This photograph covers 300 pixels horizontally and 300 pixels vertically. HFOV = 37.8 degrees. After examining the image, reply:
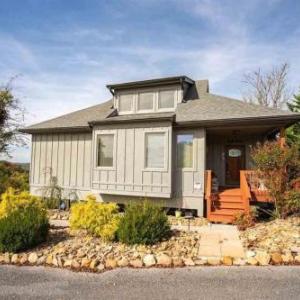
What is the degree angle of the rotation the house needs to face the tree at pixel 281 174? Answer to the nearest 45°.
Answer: approximately 45° to its left

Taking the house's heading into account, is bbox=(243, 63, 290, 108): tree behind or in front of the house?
behind

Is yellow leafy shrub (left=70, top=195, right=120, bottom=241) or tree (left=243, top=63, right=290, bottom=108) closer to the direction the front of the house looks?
the yellow leafy shrub

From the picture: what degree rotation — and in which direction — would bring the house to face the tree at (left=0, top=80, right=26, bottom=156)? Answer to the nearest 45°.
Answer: approximately 135° to its right

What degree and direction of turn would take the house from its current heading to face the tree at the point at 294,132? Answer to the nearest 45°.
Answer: approximately 135° to its left

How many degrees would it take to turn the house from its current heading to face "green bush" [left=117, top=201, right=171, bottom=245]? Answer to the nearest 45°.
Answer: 0° — it already faces it

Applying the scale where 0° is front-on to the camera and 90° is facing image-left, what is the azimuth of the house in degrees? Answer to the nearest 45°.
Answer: approximately 0°

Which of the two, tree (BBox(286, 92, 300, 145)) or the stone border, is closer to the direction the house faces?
the stone border

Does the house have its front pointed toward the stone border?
yes

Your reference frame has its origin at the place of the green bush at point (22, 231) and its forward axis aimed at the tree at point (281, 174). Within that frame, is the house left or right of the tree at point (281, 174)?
left

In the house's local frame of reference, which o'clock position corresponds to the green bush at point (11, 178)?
The green bush is roughly at 4 o'clock from the house.

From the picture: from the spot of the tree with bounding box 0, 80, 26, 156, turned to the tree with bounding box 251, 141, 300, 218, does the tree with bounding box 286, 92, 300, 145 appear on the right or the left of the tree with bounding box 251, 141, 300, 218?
left

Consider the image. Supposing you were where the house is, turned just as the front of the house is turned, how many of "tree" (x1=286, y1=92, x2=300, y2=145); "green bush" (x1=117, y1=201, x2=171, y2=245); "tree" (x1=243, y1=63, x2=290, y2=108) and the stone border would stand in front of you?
2
